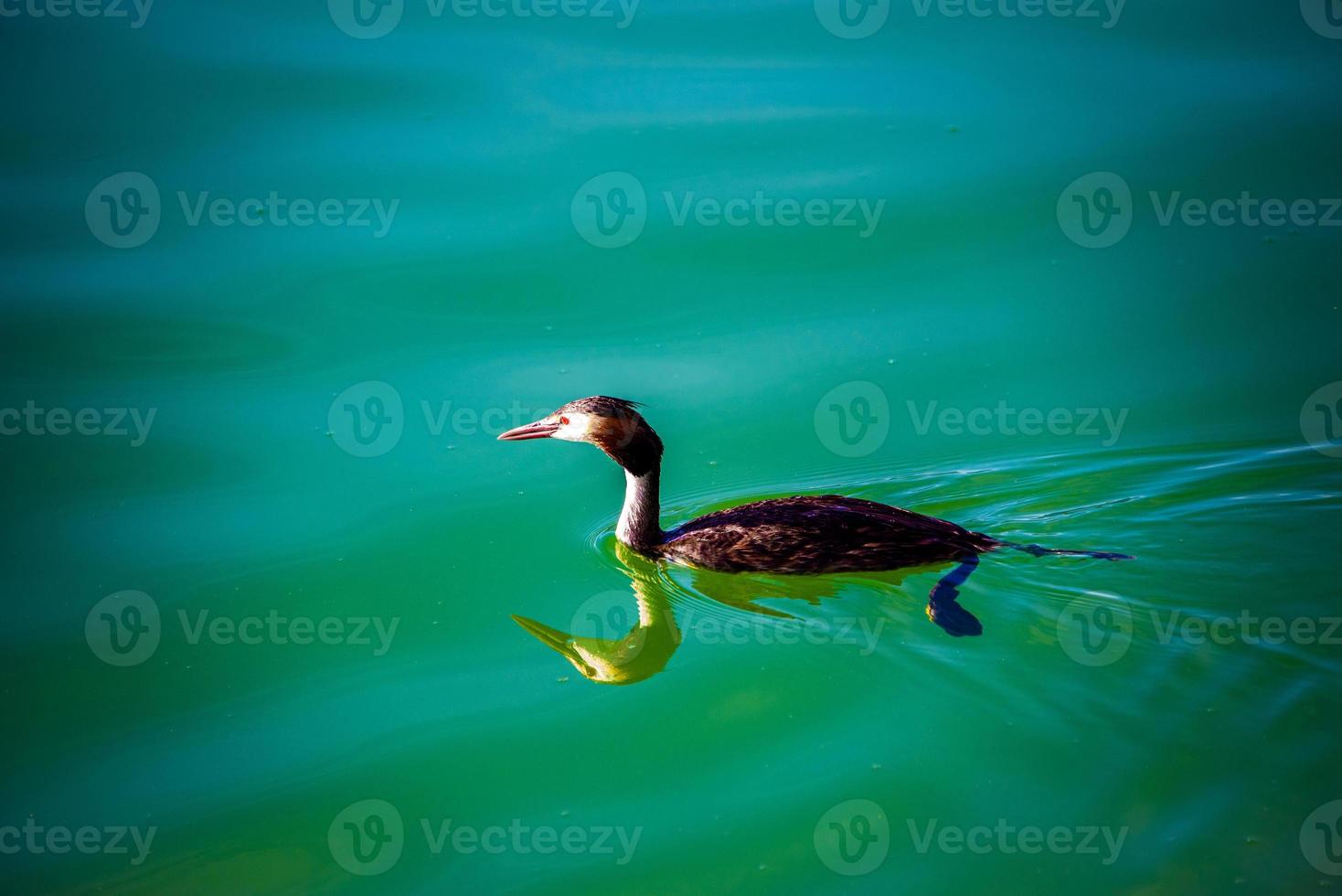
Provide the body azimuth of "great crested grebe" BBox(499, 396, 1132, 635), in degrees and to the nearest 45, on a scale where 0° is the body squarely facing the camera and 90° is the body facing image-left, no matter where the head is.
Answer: approximately 90°
